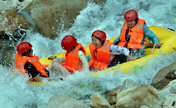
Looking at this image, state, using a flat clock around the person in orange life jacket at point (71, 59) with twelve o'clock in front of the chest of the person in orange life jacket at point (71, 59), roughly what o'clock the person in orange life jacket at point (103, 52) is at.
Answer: the person in orange life jacket at point (103, 52) is roughly at 7 o'clock from the person in orange life jacket at point (71, 59).

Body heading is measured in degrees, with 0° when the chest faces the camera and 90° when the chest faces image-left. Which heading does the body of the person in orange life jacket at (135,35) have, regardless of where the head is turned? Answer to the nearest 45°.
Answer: approximately 45°

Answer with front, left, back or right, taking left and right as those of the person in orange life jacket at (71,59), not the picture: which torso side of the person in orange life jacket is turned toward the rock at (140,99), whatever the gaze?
left

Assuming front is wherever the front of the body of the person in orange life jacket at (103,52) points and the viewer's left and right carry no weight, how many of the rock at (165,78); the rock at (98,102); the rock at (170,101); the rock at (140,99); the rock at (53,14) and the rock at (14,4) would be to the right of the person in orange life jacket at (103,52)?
2

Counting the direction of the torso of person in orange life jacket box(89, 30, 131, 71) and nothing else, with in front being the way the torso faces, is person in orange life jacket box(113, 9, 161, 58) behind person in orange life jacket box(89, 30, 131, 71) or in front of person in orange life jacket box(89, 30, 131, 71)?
behind

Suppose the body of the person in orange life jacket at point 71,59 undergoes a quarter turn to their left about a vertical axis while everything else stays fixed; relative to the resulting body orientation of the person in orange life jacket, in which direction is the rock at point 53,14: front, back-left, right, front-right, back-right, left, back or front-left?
back-left

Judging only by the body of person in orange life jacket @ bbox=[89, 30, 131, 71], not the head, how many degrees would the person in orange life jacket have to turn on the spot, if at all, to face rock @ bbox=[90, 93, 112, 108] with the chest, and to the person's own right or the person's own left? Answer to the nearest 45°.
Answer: approximately 45° to the person's own left

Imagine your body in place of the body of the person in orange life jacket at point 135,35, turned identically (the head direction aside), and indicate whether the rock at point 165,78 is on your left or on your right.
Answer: on your left

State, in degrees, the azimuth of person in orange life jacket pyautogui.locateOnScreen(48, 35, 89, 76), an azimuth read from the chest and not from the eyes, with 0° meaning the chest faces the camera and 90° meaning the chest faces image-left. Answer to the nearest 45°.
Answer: approximately 45°

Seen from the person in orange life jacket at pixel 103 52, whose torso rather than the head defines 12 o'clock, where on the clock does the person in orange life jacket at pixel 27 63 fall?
the person in orange life jacket at pixel 27 63 is roughly at 1 o'clock from the person in orange life jacket at pixel 103 52.
